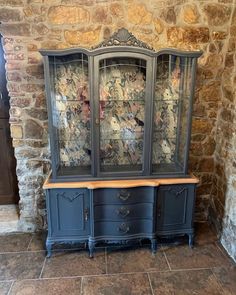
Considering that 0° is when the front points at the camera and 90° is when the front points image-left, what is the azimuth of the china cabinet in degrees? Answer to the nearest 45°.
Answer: approximately 0°
